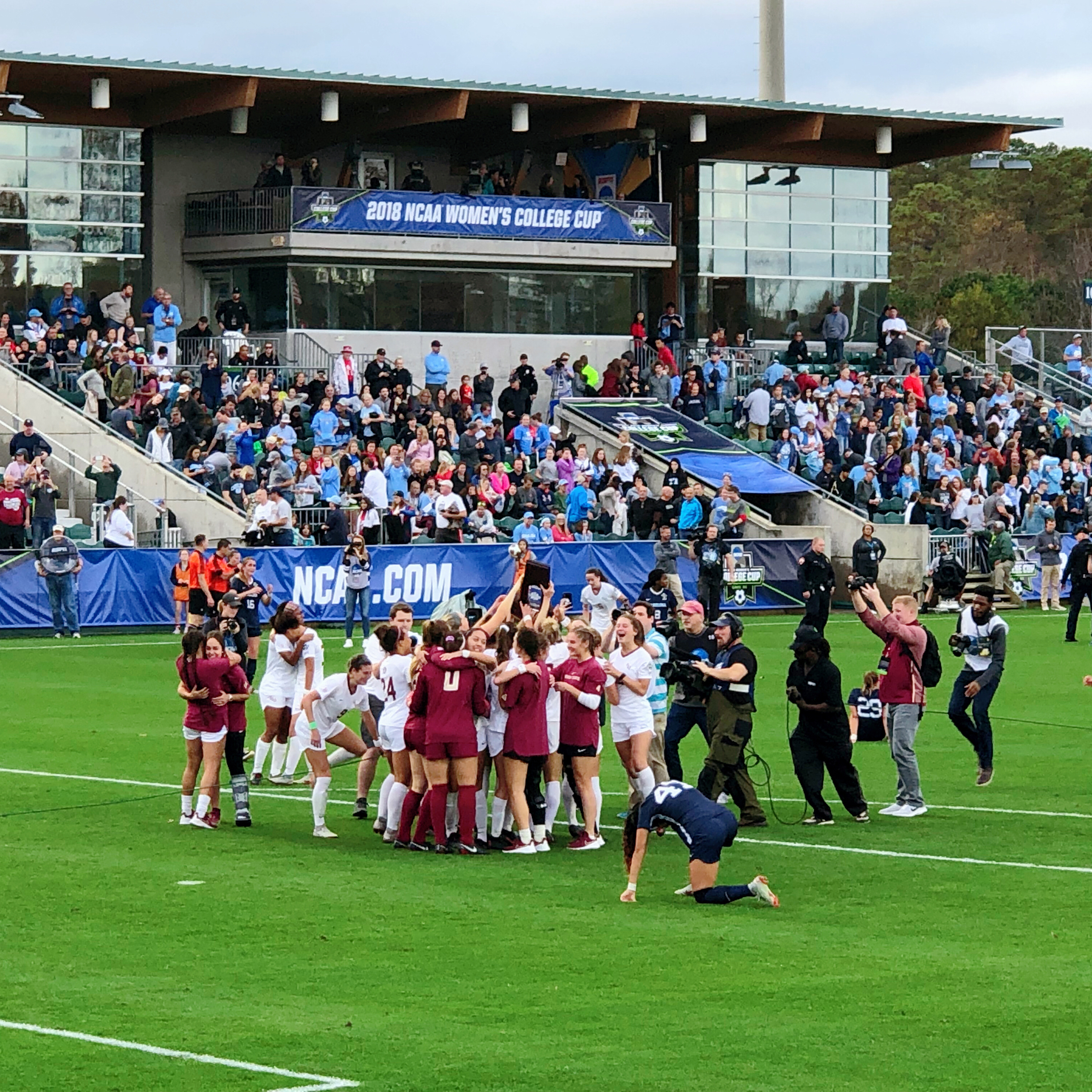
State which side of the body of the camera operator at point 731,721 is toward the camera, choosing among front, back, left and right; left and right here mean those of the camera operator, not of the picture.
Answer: left

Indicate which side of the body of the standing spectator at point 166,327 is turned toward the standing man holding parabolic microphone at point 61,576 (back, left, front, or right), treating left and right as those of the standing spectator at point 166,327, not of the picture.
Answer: front

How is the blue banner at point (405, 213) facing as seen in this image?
toward the camera

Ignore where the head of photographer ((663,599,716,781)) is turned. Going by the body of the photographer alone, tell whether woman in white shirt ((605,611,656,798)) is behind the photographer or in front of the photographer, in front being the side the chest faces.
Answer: in front

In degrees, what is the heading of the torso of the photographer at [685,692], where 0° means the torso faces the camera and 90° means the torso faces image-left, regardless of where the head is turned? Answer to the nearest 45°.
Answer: approximately 45°

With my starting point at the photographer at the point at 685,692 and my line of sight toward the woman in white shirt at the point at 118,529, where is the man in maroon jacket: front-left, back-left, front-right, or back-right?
back-right

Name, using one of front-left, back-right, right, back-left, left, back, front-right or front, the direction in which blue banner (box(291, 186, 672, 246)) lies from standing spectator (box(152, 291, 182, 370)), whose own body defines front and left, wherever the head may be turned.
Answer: back-left

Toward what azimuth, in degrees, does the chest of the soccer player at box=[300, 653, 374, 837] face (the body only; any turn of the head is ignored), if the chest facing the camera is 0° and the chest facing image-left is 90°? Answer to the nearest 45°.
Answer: approximately 315°

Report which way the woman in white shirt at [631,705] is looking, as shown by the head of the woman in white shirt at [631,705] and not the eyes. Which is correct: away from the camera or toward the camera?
toward the camera

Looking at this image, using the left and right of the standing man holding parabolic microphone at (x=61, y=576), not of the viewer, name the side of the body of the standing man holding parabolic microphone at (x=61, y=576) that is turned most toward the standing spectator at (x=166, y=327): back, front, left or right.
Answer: back

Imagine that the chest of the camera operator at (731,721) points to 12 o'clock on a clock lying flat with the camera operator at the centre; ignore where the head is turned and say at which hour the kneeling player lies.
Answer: The kneeling player is roughly at 9 o'clock from the camera operator.

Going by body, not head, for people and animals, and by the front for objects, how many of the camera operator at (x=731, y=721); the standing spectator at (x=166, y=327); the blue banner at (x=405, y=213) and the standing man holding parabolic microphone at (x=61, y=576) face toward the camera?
3

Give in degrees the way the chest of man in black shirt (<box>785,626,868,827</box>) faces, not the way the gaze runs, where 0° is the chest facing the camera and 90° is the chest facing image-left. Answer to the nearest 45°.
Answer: approximately 45°

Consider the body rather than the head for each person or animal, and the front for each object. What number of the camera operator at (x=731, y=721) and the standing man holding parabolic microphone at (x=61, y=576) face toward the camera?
1
